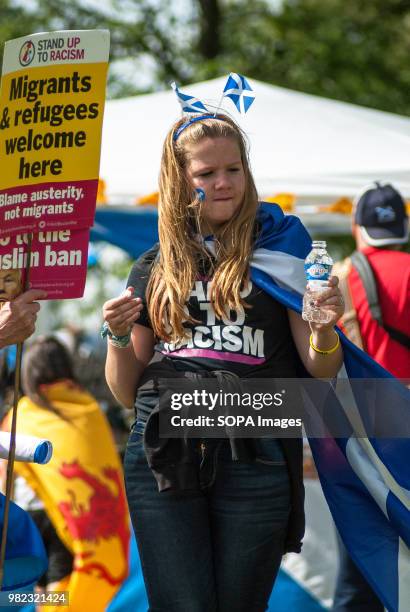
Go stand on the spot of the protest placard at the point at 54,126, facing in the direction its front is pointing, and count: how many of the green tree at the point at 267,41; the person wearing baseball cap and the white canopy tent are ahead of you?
0

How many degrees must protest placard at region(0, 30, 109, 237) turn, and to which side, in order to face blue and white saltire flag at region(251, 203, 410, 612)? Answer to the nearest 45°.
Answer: approximately 135° to its left

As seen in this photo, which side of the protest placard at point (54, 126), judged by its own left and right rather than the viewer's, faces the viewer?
front

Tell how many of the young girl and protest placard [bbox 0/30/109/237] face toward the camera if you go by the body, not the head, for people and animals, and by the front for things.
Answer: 2

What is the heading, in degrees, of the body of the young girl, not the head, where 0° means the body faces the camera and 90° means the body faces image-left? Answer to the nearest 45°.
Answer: approximately 0°

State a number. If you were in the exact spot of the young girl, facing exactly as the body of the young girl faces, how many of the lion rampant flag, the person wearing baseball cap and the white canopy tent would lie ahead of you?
0

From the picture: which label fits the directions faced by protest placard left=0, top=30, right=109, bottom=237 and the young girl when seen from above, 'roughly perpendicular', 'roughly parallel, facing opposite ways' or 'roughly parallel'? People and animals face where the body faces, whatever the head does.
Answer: roughly parallel
